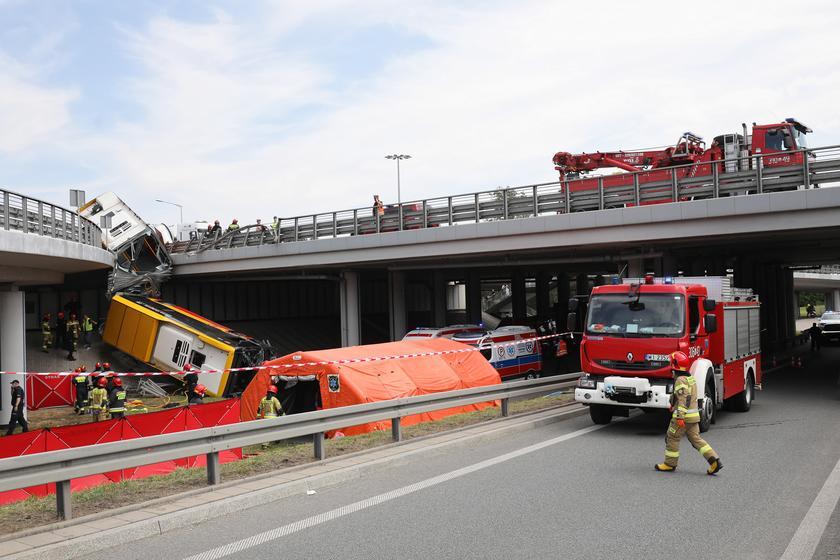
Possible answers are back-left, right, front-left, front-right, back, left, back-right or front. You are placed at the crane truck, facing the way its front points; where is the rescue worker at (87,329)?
back

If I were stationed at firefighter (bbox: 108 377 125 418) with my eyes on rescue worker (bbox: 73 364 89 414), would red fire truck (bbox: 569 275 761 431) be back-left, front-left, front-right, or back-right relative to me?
back-right

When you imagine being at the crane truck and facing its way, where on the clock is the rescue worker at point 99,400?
The rescue worker is roughly at 5 o'clock from the crane truck.

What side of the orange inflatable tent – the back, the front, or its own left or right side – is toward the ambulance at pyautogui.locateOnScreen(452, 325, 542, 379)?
back

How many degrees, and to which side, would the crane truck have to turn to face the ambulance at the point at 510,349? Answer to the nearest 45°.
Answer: approximately 135° to its right

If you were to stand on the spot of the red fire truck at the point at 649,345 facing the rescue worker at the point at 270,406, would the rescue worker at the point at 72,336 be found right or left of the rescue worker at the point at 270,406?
right

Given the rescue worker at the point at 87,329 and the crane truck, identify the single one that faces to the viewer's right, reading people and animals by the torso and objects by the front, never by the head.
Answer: the crane truck

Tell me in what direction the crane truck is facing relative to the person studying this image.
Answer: facing to the right of the viewer
